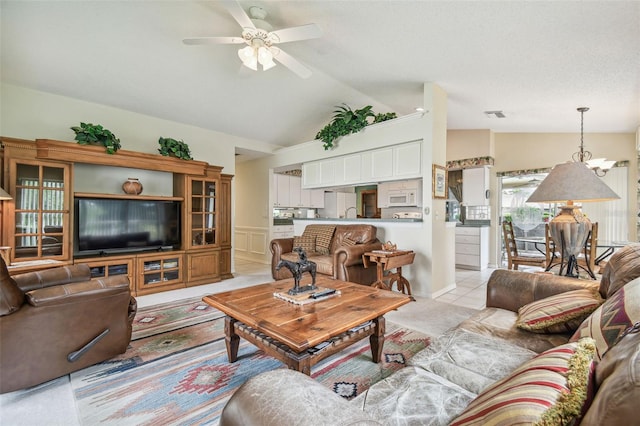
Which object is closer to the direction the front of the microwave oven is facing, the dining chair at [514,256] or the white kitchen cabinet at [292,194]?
the dining chair

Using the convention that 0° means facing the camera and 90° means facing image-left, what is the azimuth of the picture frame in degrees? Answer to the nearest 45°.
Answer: approximately 315°

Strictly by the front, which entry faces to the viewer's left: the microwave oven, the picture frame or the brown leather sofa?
the brown leather sofa

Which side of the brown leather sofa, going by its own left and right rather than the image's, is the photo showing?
left

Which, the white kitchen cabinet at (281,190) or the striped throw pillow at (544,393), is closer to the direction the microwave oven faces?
the striped throw pillow

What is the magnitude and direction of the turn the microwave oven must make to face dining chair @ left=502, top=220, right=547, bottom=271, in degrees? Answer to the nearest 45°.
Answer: approximately 45° to its left

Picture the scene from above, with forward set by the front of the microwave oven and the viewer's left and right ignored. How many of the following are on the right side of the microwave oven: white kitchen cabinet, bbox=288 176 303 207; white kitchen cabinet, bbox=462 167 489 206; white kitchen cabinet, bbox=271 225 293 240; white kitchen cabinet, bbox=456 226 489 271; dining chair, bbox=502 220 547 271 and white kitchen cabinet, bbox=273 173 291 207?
3

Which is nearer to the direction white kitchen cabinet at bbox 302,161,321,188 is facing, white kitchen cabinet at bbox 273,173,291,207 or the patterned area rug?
the patterned area rug

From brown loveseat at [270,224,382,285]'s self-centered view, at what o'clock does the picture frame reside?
The picture frame is roughly at 8 o'clock from the brown loveseat.

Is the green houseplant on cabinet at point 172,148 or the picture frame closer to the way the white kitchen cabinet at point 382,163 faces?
the green houseplant on cabinet

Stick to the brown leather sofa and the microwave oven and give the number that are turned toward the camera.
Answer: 1

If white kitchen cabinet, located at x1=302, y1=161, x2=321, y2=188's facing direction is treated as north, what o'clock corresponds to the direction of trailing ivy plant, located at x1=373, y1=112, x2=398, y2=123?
The trailing ivy plant is roughly at 9 o'clock from the white kitchen cabinet.

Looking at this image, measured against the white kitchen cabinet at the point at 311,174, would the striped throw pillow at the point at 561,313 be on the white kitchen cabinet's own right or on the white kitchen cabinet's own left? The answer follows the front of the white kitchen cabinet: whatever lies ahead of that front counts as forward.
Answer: on the white kitchen cabinet's own left

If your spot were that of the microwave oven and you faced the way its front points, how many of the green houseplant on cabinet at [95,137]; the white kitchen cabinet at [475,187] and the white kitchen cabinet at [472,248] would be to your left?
2
